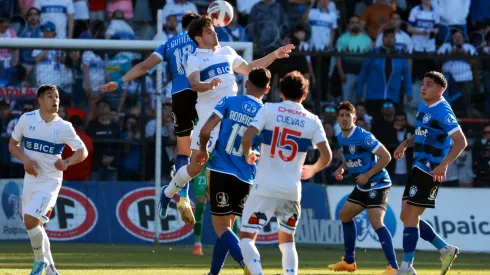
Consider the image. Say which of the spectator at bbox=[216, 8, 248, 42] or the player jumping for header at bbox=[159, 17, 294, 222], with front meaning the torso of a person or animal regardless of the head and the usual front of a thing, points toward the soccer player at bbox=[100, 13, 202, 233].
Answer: the spectator

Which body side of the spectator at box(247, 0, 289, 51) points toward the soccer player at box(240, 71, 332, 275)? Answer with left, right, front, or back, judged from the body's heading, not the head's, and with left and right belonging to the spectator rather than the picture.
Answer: front

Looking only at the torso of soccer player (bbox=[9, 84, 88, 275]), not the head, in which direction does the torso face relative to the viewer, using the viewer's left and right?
facing the viewer

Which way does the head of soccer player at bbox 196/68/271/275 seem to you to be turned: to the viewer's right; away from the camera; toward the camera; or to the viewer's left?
away from the camera

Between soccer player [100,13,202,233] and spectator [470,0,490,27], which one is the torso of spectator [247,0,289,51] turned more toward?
the soccer player

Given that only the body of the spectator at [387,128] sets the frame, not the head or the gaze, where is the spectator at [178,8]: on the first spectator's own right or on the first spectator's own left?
on the first spectator's own right

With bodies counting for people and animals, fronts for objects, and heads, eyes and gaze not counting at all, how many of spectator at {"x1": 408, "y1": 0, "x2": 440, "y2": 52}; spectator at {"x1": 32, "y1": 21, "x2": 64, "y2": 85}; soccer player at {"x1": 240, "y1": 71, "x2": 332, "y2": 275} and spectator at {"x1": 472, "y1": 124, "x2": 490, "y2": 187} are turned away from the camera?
1

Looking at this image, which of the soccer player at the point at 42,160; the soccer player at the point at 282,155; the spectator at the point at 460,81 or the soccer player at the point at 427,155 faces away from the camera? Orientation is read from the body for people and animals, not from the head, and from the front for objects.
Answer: the soccer player at the point at 282,155

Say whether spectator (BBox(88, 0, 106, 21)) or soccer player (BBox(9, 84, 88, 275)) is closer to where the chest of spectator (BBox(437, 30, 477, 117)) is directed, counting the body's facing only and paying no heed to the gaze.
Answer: the soccer player

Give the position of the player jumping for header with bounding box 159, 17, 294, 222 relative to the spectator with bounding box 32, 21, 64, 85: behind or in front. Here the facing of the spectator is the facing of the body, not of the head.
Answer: in front

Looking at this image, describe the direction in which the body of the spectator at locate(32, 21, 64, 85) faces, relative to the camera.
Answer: toward the camera

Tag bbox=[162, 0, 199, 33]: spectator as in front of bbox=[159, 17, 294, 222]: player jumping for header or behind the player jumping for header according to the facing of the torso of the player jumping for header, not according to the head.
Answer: behind

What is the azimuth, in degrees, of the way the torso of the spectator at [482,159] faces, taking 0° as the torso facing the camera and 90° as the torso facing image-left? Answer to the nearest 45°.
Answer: approximately 0°
